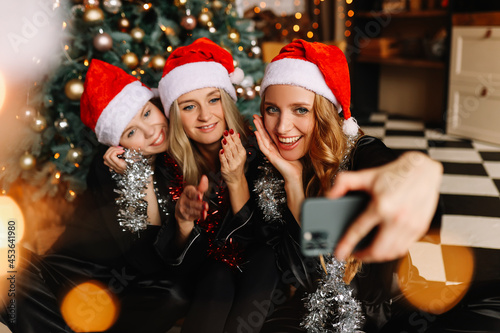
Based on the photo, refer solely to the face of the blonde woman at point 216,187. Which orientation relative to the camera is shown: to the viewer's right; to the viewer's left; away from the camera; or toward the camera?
toward the camera

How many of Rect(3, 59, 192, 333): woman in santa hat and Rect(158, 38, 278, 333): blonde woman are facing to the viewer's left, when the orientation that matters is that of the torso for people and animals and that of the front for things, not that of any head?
0

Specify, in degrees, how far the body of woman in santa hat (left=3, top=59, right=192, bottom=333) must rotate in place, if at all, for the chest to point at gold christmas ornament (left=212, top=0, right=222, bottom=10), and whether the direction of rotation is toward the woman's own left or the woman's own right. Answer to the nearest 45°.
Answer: approximately 90° to the woman's own left

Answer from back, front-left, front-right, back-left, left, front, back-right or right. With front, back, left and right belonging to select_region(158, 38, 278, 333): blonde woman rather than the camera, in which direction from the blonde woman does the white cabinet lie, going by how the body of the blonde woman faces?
back-left

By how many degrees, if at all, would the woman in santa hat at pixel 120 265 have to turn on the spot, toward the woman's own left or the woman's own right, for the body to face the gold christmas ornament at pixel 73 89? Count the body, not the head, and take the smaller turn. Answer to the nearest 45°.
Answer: approximately 135° to the woman's own left

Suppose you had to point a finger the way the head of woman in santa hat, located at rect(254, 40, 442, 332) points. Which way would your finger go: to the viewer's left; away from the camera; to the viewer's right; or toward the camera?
toward the camera

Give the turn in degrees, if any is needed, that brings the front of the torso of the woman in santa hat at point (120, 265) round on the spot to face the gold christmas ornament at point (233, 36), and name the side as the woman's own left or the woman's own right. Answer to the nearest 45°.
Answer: approximately 90° to the woman's own left

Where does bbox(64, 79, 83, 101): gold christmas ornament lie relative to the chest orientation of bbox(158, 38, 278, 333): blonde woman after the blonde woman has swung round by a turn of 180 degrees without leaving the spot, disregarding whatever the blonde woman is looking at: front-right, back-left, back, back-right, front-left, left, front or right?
front-left

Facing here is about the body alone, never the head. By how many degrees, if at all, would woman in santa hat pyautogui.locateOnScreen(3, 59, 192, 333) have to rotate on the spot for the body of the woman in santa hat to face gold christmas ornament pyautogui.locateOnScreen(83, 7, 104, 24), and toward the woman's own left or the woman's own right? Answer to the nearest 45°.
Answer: approximately 135° to the woman's own left

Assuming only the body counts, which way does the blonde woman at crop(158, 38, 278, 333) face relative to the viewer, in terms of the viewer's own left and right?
facing the viewer

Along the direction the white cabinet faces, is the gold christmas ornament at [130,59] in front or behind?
in front

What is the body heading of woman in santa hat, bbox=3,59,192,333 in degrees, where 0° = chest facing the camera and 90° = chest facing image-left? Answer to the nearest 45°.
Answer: approximately 315°

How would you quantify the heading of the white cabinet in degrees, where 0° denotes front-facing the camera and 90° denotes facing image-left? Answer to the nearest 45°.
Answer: approximately 45°

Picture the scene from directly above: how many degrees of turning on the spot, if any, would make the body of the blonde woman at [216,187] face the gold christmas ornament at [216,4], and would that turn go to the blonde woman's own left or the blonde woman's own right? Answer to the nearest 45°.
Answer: approximately 180°

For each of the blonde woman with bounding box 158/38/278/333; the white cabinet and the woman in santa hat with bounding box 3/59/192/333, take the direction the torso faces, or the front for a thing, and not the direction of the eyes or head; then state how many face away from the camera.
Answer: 0

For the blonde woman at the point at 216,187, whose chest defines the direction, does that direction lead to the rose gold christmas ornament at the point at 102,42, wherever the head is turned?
no

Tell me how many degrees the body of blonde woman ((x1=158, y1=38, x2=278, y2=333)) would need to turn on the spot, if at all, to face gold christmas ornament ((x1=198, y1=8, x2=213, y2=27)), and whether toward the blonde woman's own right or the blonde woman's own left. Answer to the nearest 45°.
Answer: approximately 180°

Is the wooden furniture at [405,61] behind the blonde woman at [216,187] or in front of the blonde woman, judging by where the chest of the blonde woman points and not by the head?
behind

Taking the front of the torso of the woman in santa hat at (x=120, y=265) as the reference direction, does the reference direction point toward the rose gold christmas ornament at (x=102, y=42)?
no
